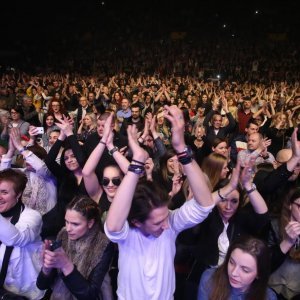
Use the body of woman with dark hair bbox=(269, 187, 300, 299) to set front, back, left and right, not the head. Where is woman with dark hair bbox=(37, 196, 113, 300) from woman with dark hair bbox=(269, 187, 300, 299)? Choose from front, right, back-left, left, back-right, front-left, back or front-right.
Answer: right

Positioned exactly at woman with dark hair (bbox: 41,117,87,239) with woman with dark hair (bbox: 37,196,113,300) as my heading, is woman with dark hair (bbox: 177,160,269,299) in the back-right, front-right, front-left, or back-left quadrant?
front-left

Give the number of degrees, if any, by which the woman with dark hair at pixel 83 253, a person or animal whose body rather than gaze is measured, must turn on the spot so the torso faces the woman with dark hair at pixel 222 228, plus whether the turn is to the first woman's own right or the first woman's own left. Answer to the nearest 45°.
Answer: approximately 135° to the first woman's own left

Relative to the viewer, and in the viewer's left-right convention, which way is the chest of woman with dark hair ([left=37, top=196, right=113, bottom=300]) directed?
facing the viewer and to the left of the viewer

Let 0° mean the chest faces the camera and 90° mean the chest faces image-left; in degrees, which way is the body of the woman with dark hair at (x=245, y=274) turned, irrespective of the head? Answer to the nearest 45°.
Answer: approximately 45°

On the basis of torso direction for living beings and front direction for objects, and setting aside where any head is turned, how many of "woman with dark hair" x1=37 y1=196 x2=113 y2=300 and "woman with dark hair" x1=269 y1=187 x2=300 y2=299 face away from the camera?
0

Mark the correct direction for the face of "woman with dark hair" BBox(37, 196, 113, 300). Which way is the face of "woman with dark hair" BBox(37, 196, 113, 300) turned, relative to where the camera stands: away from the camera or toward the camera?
toward the camera

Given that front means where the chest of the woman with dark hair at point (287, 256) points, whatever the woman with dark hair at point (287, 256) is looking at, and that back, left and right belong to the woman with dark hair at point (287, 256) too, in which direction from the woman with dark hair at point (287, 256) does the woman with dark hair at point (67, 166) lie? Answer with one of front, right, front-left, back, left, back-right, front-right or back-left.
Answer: back-right

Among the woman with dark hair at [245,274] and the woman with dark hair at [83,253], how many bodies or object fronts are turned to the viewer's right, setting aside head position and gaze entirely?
0

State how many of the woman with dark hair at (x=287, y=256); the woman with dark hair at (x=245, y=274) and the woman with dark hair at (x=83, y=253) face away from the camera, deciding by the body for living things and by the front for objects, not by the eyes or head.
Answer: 0

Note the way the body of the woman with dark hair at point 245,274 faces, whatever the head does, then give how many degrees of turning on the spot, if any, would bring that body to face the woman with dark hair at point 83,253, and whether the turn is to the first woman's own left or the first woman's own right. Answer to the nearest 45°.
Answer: approximately 45° to the first woman's own right

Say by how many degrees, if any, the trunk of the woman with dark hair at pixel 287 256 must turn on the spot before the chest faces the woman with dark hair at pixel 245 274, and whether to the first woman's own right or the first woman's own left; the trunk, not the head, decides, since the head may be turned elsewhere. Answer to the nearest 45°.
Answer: approximately 45° to the first woman's own right

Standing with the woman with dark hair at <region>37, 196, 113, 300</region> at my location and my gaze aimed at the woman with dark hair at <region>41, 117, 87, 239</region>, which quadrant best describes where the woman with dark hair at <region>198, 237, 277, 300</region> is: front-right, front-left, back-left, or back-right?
back-right

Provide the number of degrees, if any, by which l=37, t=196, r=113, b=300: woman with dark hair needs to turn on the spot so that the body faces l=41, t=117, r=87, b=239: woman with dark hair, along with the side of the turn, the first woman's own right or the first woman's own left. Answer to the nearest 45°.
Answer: approximately 135° to the first woman's own right

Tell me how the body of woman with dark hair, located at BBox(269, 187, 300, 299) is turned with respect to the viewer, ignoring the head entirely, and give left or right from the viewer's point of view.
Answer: facing the viewer and to the right of the viewer
